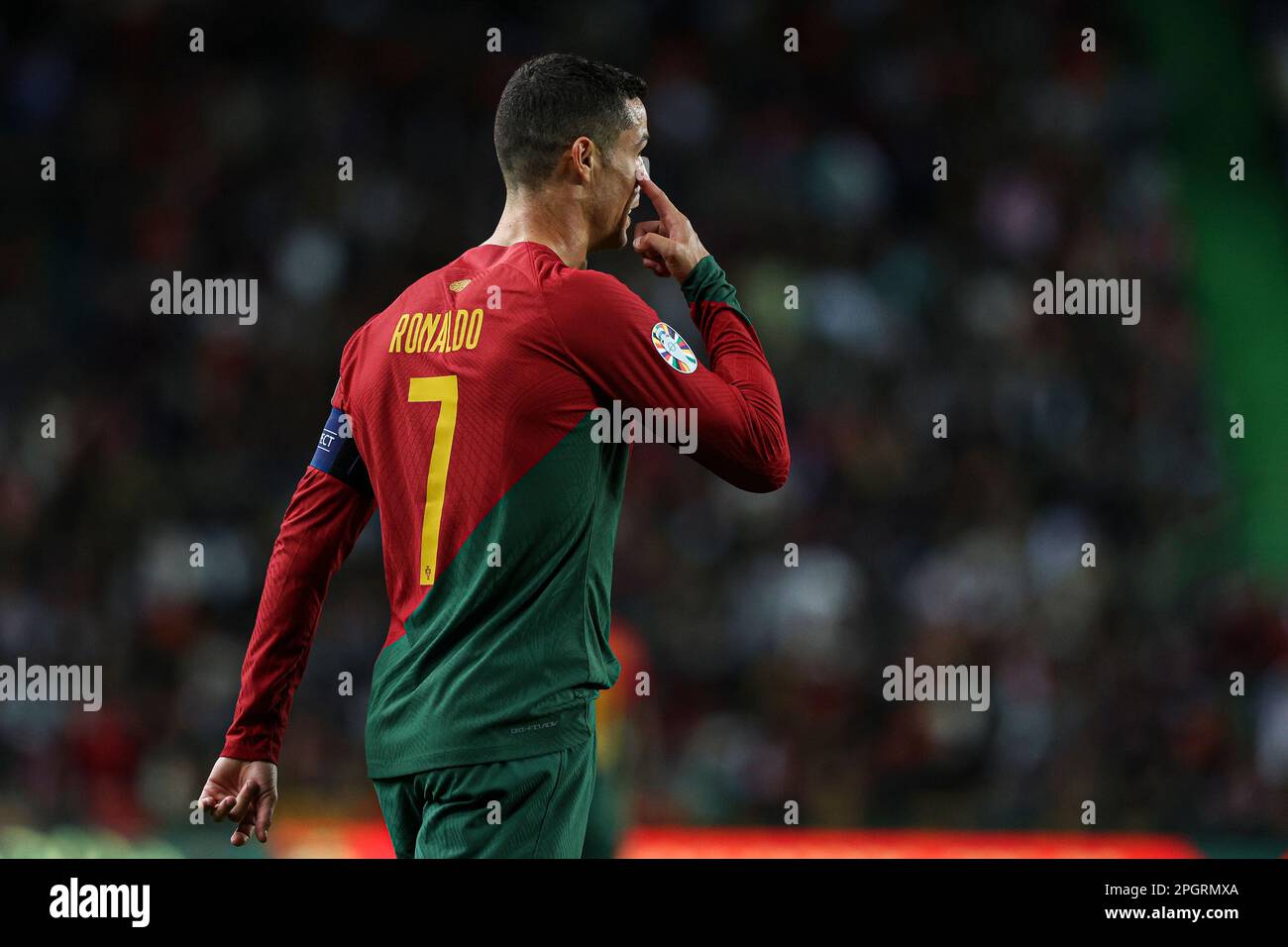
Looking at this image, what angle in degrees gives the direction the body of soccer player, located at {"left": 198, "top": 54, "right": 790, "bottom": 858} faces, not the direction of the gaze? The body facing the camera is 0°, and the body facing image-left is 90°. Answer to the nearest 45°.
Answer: approximately 225°

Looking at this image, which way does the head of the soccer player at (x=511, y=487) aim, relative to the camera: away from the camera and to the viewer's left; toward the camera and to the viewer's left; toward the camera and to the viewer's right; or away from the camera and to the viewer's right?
away from the camera and to the viewer's right
